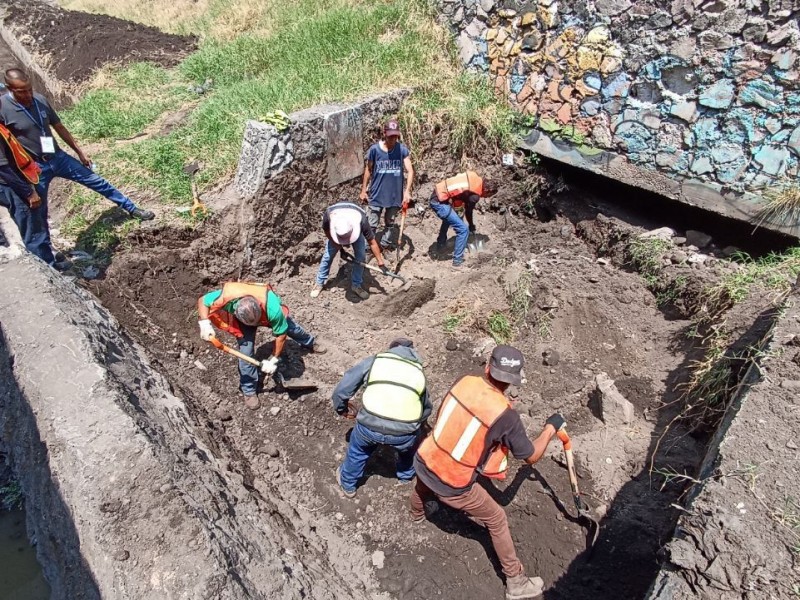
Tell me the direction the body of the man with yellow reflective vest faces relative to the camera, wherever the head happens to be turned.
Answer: away from the camera

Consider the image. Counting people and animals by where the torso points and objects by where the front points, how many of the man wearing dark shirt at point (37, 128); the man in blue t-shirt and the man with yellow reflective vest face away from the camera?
1

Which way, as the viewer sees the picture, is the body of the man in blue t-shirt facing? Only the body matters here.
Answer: toward the camera

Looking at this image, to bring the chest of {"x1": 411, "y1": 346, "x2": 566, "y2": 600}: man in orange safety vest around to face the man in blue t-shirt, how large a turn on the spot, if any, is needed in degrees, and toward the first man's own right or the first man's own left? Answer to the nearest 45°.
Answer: approximately 45° to the first man's own left

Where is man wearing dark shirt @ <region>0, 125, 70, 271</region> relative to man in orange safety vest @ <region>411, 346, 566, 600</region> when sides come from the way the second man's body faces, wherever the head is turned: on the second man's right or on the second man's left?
on the second man's left

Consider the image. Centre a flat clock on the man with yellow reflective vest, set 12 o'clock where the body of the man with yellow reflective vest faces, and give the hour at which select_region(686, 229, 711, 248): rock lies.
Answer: The rock is roughly at 2 o'clock from the man with yellow reflective vest.

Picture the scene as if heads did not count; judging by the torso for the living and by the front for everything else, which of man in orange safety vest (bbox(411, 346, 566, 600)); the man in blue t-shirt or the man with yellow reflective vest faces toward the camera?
the man in blue t-shirt

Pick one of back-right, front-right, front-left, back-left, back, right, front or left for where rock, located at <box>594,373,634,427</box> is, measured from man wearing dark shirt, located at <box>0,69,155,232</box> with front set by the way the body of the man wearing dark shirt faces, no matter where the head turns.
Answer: front

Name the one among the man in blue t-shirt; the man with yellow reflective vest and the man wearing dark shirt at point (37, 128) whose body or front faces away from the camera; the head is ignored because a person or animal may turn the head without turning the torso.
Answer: the man with yellow reflective vest

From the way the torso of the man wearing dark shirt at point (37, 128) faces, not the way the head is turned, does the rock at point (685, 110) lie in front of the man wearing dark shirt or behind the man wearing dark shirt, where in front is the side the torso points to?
in front

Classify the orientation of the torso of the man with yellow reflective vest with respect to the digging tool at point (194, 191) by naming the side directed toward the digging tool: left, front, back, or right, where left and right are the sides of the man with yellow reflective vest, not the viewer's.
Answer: front

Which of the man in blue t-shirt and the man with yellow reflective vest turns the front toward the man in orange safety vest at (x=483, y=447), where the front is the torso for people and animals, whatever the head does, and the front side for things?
the man in blue t-shirt

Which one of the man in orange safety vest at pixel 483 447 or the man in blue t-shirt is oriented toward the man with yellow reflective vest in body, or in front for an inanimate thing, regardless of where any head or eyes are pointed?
the man in blue t-shirt

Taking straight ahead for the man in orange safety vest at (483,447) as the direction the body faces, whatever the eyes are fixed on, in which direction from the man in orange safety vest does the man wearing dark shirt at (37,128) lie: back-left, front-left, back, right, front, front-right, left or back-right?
left

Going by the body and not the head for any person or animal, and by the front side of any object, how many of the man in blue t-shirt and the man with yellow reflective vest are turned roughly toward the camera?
1

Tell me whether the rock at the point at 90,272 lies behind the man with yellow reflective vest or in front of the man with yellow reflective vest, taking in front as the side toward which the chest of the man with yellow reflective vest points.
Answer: in front

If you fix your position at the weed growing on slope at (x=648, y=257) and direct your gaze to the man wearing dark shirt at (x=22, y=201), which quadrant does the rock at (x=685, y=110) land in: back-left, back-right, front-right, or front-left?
back-right

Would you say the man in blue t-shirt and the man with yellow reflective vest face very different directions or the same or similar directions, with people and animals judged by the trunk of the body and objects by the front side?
very different directions

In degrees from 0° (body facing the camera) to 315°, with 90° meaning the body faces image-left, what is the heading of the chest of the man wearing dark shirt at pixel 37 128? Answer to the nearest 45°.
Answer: approximately 315°

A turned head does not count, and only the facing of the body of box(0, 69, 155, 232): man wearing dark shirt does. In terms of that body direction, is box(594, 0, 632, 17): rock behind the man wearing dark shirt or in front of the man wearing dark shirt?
in front
